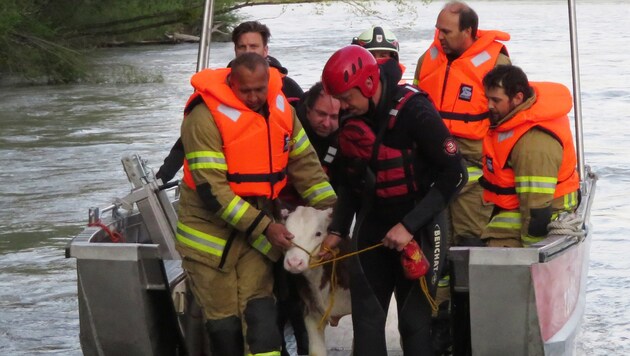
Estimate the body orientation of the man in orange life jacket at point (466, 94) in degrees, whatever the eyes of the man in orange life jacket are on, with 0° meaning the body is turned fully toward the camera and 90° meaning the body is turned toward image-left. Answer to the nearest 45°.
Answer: approximately 45°

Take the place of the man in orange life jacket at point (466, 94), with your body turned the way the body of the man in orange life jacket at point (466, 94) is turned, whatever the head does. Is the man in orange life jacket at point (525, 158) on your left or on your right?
on your left

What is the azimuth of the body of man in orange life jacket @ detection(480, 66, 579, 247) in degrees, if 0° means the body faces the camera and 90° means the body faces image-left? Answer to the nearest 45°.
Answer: approximately 90°

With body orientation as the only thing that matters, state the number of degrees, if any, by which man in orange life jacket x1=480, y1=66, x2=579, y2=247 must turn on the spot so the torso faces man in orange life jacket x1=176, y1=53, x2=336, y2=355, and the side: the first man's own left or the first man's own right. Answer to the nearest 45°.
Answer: approximately 45° to the first man's own left

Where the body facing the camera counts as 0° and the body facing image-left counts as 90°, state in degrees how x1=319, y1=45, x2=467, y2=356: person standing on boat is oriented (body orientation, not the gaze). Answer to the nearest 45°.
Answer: approximately 45°
